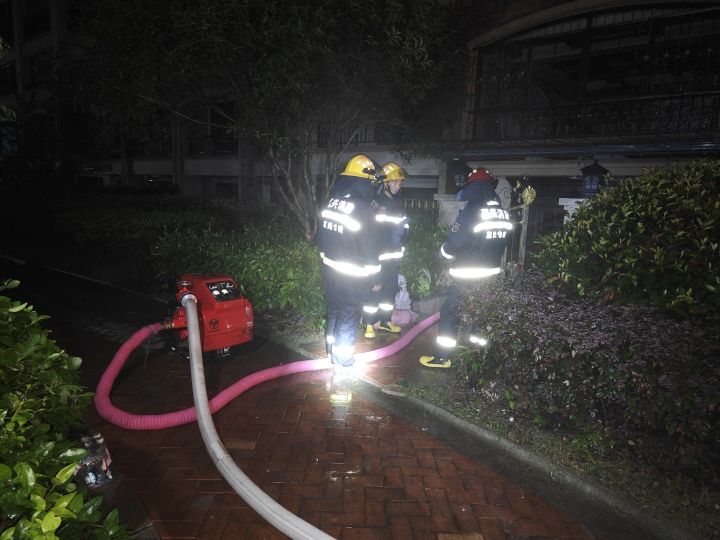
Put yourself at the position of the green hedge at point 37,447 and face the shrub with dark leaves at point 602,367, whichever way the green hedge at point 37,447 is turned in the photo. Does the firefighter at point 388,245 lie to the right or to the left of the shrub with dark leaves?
left

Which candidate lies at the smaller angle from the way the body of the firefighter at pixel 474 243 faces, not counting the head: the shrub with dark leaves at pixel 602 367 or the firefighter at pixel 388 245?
the firefighter

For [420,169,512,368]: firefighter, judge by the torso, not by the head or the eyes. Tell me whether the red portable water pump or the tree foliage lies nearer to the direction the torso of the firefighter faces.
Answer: the tree foliage

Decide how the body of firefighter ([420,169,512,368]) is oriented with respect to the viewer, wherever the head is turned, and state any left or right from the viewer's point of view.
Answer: facing away from the viewer and to the left of the viewer

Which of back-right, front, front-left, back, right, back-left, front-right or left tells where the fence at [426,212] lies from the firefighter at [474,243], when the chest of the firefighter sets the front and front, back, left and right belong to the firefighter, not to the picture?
front-right

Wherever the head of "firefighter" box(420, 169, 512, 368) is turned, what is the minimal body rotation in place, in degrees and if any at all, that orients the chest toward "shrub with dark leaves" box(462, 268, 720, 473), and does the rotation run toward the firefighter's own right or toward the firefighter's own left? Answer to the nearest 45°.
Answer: approximately 180°

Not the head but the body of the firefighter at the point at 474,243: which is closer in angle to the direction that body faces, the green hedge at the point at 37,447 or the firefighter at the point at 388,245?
the firefighter

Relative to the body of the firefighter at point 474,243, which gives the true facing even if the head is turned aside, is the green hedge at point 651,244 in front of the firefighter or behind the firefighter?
behind

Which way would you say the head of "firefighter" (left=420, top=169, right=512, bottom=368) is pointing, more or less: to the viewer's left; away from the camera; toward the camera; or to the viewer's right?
away from the camera

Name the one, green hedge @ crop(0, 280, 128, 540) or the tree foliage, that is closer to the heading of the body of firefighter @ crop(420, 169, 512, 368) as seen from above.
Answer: the tree foliage

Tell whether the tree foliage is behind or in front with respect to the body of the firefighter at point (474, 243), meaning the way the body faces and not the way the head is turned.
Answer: in front

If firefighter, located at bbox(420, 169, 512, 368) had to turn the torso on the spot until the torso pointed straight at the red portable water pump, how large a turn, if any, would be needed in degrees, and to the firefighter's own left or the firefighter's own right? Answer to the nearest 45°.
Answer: approximately 45° to the firefighter's own left

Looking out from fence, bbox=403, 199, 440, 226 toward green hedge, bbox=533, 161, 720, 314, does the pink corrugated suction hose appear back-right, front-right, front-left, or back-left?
front-right
